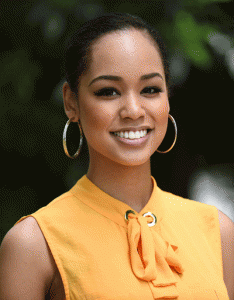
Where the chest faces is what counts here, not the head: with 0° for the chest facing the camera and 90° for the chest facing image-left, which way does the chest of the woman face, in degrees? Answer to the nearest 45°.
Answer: approximately 315°
